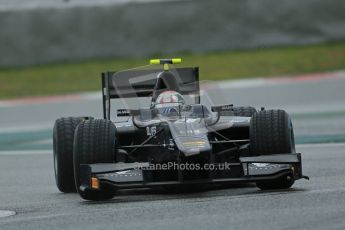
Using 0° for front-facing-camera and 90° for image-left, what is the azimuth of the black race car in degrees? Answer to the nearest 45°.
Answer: approximately 0°
